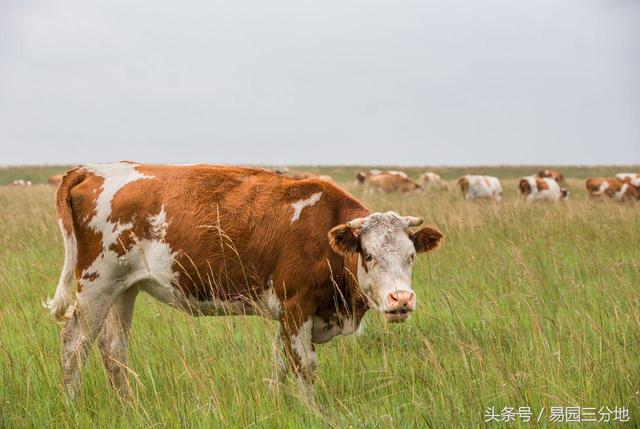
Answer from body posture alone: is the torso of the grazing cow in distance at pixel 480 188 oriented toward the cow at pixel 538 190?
no

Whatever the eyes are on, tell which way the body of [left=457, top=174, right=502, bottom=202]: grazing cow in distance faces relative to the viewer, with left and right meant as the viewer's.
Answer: facing to the left of the viewer

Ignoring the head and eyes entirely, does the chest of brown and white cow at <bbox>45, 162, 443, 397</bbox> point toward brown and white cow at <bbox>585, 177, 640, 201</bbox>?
no

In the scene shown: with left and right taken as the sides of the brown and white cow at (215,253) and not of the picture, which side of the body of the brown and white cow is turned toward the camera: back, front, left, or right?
right

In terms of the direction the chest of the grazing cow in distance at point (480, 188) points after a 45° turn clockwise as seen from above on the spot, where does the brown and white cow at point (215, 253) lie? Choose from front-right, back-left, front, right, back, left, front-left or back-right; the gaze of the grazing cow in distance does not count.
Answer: back-left

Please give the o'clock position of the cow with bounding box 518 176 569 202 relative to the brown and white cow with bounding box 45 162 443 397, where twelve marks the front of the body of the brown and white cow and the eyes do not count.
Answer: The cow is roughly at 10 o'clock from the brown and white cow.

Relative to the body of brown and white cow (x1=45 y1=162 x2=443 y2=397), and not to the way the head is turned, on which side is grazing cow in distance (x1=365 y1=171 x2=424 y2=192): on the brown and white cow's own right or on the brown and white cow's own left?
on the brown and white cow's own left

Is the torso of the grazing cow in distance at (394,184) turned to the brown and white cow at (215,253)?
no

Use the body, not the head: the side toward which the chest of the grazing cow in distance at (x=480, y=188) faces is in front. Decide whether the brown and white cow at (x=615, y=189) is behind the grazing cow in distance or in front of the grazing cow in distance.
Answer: behind

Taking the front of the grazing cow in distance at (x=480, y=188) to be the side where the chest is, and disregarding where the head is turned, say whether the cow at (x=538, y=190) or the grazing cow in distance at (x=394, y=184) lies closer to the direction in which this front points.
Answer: the grazing cow in distance
